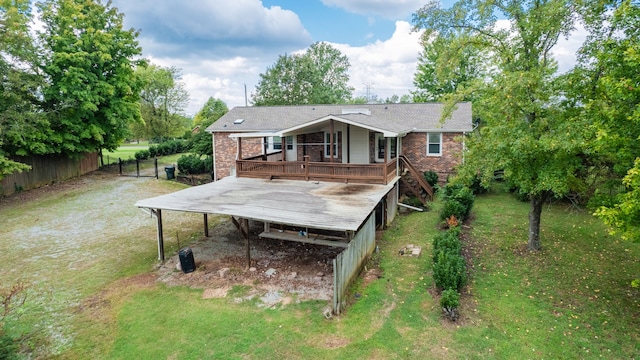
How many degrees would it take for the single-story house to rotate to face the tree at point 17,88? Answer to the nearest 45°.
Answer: approximately 90° to its left

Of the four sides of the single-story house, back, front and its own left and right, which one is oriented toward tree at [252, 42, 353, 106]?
front

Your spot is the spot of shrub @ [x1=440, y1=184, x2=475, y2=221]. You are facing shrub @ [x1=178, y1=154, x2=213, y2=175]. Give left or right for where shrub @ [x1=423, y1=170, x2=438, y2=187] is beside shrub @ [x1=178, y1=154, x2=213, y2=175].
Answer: right

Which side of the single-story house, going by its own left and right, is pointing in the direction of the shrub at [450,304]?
back

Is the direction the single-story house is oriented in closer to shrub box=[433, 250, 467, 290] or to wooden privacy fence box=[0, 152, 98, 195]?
the wooden privacy fence

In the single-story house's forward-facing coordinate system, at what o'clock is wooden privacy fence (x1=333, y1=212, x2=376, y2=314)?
The wooden privacy fence is roughly at 6 o'clock from the single-story house.

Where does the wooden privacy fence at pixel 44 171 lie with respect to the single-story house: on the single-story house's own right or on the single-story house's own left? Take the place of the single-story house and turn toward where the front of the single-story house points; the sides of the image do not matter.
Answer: on the single-story house's own left

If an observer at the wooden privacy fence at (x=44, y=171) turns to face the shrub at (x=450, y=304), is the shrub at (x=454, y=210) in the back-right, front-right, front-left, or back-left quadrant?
front-left

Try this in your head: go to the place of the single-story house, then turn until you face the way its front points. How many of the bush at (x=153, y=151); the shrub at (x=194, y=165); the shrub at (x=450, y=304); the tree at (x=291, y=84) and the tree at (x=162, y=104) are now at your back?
1

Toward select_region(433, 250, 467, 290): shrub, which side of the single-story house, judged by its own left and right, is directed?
back

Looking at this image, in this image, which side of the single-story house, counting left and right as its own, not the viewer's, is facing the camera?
back

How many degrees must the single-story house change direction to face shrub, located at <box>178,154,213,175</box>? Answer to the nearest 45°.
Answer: approximately 45° to its left

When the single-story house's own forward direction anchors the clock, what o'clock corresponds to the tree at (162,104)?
The tree is roughly at 11 o'clock from the single-story house.

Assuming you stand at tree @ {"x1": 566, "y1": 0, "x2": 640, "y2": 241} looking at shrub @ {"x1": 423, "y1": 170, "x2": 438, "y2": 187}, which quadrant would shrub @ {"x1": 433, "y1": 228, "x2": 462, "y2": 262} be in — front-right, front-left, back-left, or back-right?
front-left

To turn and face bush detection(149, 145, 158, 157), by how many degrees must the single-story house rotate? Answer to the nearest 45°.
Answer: approximately 45° to its left
